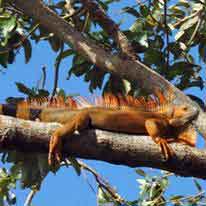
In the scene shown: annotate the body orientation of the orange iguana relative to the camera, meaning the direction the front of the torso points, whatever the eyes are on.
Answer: to the viewer's right
